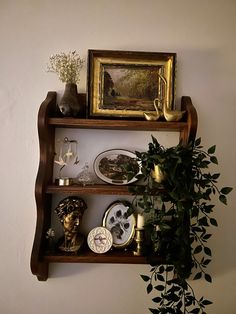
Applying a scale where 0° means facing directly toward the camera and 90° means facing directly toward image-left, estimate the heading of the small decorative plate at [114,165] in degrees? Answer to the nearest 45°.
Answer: approximately 0°

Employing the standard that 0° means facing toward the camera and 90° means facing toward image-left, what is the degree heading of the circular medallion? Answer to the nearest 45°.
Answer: approximately 0°

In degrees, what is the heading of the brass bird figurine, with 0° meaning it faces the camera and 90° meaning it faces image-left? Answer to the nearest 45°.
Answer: approximately 90°
